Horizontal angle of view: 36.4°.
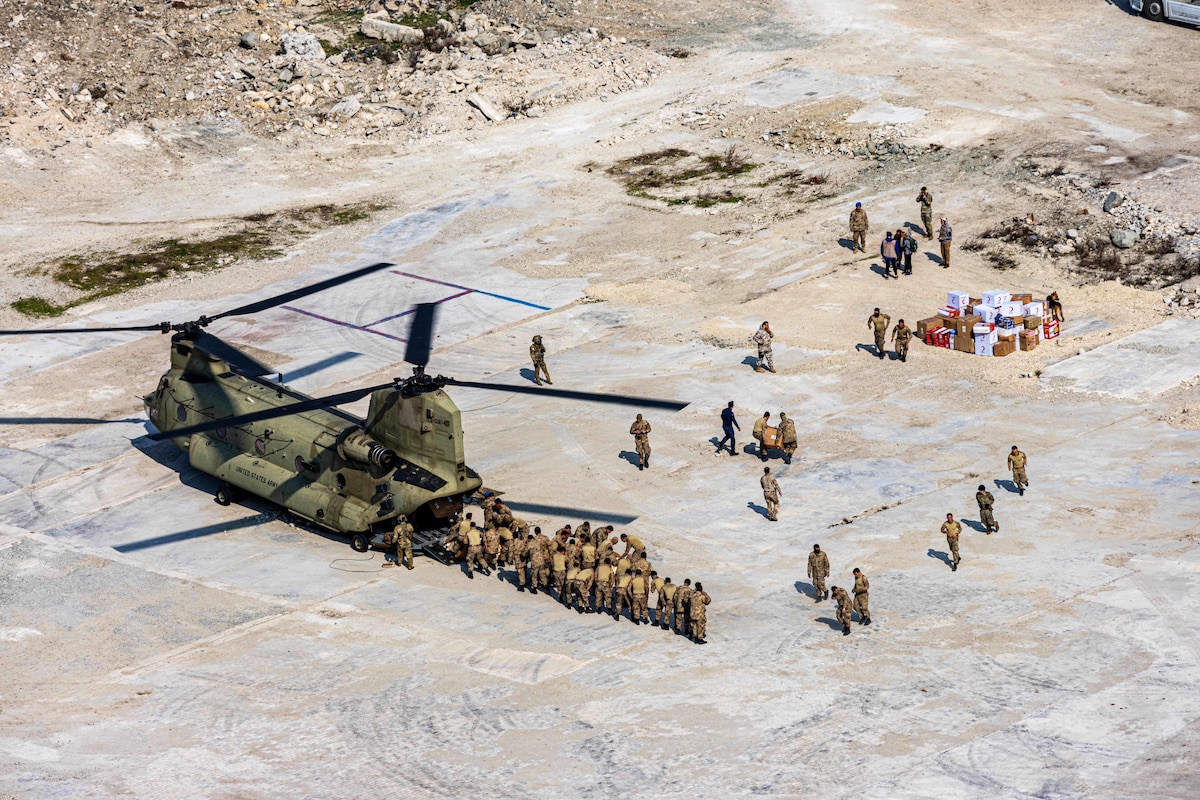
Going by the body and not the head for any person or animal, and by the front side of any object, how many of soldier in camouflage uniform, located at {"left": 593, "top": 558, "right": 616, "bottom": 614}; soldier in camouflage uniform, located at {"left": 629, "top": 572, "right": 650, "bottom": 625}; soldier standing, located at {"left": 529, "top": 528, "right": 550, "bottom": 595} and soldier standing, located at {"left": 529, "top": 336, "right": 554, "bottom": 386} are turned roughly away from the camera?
3

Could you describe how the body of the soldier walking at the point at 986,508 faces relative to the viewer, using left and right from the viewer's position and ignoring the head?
facing the viewer and to the left of the viewer

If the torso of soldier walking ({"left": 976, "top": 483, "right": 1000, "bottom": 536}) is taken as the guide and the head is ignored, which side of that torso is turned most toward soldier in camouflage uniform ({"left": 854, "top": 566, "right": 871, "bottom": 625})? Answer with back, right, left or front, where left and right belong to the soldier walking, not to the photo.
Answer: front

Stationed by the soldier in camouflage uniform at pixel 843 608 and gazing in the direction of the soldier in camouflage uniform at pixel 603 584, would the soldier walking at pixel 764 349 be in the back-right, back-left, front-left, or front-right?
front-right

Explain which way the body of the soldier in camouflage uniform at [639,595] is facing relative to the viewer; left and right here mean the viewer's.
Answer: facing away from the viewer

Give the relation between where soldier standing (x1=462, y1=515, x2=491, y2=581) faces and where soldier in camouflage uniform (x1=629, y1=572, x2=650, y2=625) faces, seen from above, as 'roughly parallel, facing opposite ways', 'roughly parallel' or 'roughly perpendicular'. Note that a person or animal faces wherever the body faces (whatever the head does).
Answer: roughly parallel

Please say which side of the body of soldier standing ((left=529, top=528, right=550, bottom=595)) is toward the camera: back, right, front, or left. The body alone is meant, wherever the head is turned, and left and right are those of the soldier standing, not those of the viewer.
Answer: back

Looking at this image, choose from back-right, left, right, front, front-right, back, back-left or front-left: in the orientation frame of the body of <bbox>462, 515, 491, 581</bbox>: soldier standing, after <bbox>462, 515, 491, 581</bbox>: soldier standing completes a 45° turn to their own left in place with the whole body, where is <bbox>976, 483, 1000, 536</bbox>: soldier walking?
back-right

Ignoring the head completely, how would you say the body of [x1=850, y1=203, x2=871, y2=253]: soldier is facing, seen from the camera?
toward the camera

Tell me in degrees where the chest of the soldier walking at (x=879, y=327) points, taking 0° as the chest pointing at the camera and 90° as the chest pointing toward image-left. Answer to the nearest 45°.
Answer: approximately 45°

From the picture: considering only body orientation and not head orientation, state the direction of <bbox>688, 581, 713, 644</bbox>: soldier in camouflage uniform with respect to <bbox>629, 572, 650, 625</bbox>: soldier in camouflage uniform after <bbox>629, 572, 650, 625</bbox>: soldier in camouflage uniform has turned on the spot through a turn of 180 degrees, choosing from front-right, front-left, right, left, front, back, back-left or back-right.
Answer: front-left

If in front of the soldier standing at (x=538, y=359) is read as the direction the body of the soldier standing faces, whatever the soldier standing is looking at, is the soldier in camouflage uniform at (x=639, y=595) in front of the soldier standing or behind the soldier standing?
in front
